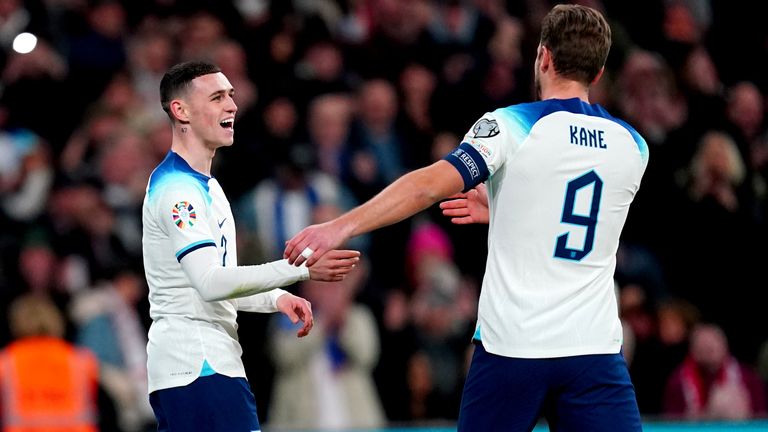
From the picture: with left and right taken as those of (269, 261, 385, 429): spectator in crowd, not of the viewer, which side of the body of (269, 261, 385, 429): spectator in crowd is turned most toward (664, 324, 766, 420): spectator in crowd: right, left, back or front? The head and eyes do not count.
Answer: left

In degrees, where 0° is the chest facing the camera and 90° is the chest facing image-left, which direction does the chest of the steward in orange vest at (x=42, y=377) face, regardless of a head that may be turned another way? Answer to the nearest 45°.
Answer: approximately 180°

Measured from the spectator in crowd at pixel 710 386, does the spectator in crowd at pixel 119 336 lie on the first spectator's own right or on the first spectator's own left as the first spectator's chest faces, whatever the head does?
on the first spectator's own right

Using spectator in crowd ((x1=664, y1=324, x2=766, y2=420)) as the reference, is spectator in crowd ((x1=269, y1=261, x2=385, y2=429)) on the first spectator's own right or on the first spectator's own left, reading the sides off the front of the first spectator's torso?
on the first spectator's own right

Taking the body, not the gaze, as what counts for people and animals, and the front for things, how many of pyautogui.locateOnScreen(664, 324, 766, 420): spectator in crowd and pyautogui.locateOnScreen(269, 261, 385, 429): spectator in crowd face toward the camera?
2

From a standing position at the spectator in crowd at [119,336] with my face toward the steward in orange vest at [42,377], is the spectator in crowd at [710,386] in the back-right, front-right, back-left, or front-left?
back-left

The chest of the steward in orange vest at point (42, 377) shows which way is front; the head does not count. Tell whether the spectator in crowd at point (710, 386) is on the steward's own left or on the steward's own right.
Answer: on the steward's own right
